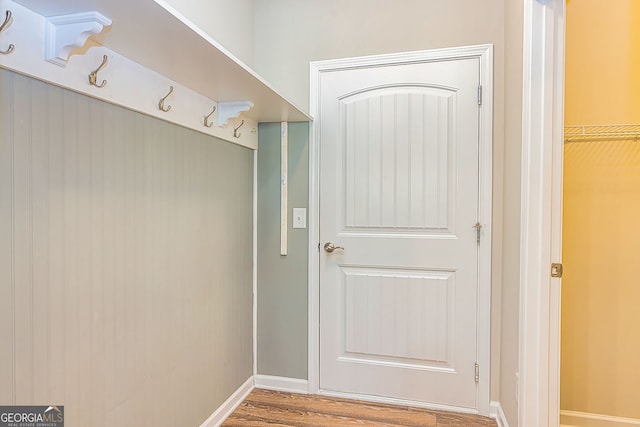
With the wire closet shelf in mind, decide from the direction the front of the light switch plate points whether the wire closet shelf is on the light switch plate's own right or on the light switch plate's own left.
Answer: on the light switch plate's own left

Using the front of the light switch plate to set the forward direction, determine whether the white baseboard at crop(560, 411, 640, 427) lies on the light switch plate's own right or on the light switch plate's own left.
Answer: on the light switch plate's own left

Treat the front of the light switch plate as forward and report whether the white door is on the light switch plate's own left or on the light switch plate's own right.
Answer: on the light switch plate's own left

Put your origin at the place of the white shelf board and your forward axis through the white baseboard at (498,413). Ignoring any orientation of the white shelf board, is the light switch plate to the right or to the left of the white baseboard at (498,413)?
left

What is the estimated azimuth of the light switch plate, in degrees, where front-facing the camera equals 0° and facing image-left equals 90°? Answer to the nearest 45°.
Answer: approximately 0°

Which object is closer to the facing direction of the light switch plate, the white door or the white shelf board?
the white shelf board

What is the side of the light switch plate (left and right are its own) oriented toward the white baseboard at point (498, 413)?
left

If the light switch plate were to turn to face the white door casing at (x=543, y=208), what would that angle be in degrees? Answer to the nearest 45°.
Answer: approximately 45° to its left
